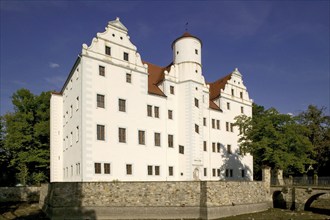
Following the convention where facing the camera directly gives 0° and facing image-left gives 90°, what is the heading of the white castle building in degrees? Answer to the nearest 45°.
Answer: approximately 315°

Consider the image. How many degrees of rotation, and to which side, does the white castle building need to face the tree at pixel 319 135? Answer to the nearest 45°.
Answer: approximately 90° to its left
